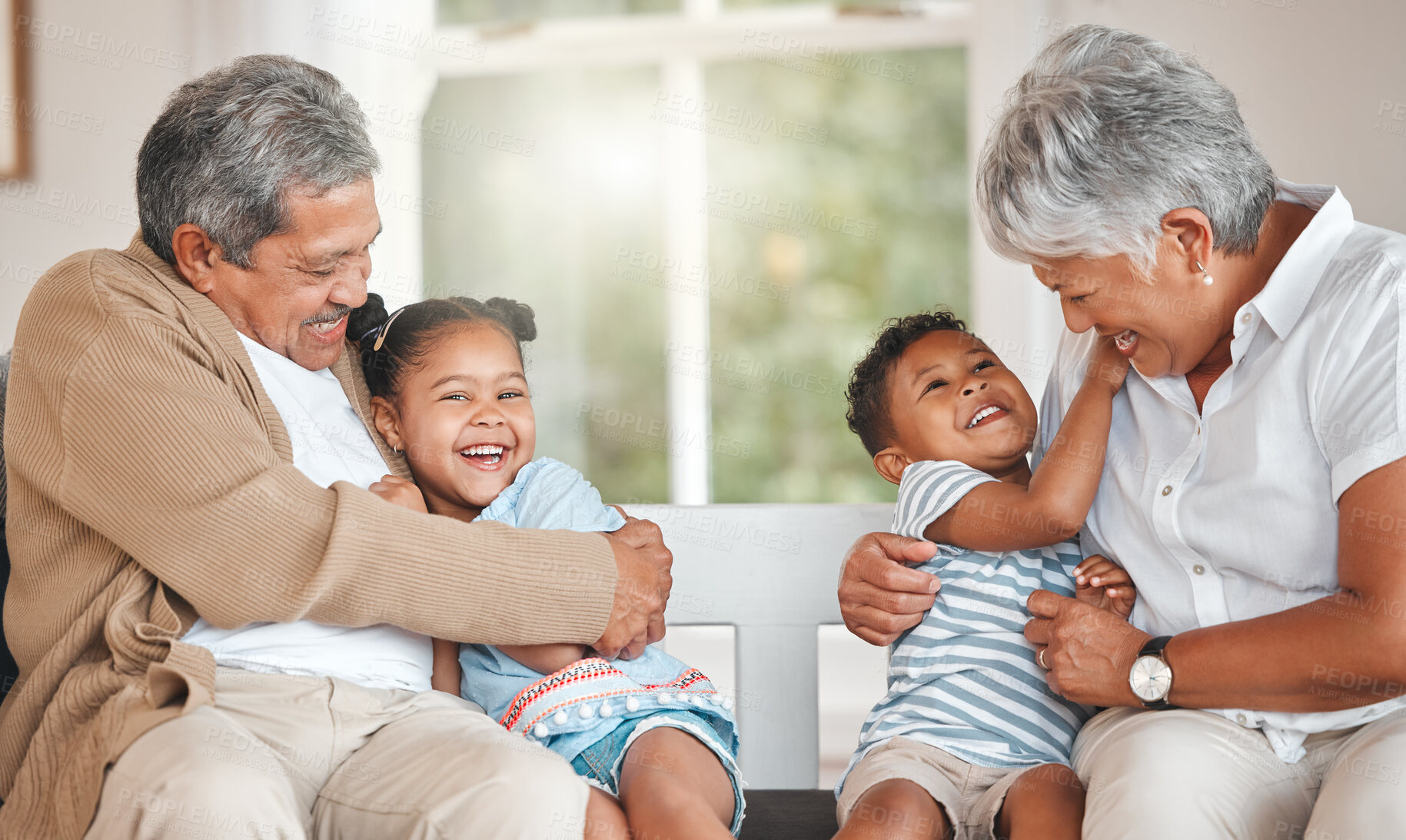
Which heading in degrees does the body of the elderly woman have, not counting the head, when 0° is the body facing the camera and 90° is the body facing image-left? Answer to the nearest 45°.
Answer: approximately 45°

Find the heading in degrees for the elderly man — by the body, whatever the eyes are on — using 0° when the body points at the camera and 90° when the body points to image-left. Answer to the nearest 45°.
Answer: approximately 315°

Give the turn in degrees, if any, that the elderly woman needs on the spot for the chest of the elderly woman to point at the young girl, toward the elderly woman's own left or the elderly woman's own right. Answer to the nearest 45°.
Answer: approximately 45° to the elderly woman's own right

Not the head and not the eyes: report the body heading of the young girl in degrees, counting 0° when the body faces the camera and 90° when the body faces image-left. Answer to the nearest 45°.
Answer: approximately 0°

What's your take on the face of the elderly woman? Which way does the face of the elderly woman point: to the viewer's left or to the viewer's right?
to the viewer's left
